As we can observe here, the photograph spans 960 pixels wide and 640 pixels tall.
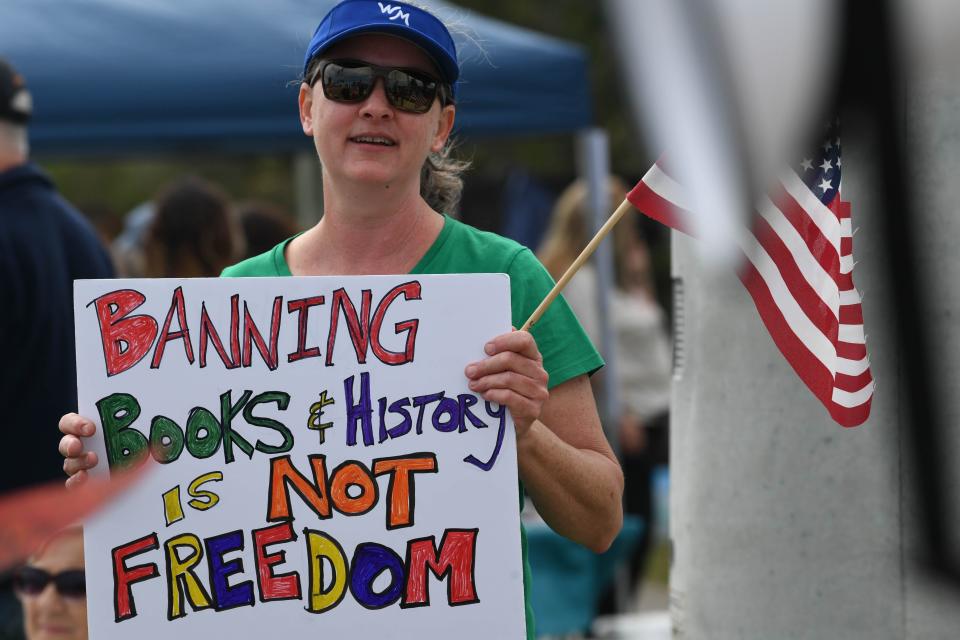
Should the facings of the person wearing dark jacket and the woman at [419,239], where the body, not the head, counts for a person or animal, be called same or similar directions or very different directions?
very different directions

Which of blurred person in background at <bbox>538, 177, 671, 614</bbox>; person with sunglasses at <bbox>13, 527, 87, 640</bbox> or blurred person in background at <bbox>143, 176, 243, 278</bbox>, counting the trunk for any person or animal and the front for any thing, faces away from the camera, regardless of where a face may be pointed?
blurred person in background at <bbox>143, 176, 243, 278</bbox>

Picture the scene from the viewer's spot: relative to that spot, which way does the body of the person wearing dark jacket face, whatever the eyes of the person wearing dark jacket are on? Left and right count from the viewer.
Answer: facing away from the viewer

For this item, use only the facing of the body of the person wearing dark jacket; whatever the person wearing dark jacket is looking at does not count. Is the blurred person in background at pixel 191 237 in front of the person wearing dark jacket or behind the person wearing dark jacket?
in front

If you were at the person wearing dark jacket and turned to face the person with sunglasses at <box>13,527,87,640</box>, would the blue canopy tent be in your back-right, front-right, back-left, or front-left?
back-left

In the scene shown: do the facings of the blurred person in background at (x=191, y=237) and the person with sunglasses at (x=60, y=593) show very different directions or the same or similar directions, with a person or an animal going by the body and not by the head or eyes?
very different directions

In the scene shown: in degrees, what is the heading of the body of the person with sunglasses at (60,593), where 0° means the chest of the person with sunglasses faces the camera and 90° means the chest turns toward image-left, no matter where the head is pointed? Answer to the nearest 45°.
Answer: approximately 0°

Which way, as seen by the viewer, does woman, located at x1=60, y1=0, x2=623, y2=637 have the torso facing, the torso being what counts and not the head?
toward the camera

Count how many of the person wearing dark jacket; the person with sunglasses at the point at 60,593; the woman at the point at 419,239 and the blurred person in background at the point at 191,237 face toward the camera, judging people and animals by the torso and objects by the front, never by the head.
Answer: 2

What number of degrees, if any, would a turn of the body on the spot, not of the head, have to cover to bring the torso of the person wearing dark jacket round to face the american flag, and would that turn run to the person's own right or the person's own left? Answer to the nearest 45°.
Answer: approximately 180°

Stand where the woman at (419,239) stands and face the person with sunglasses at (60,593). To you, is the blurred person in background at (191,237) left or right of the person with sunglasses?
right
